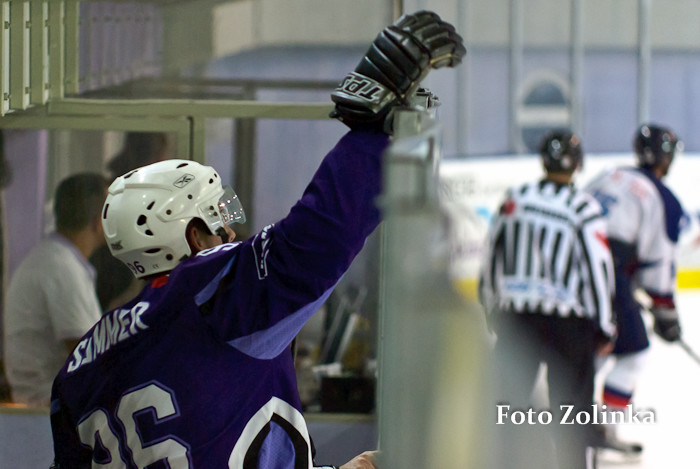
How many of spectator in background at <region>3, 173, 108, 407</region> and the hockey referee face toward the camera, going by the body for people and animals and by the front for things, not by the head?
0

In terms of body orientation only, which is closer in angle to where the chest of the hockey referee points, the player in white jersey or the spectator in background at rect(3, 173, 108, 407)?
the player in white jersey

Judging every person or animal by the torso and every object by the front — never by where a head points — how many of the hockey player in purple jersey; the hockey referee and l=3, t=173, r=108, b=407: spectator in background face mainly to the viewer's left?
0

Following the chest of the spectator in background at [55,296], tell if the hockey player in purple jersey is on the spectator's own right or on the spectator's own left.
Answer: on the spectator's own right

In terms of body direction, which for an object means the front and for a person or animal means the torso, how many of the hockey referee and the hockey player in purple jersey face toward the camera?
0

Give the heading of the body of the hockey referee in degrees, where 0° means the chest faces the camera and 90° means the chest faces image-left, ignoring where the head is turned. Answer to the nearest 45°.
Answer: approximately 180°

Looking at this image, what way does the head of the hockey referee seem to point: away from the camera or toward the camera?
away from the camera

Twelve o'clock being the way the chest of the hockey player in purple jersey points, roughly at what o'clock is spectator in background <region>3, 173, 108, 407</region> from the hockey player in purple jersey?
The spectator in background is roughly at 10 o'clock from the hockey player in purple jersey.

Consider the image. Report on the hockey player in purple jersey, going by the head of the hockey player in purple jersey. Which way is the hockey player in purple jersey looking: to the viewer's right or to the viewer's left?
to the viewer's right

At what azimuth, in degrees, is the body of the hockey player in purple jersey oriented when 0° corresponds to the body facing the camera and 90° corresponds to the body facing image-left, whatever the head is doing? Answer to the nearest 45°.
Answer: approximately 225°
